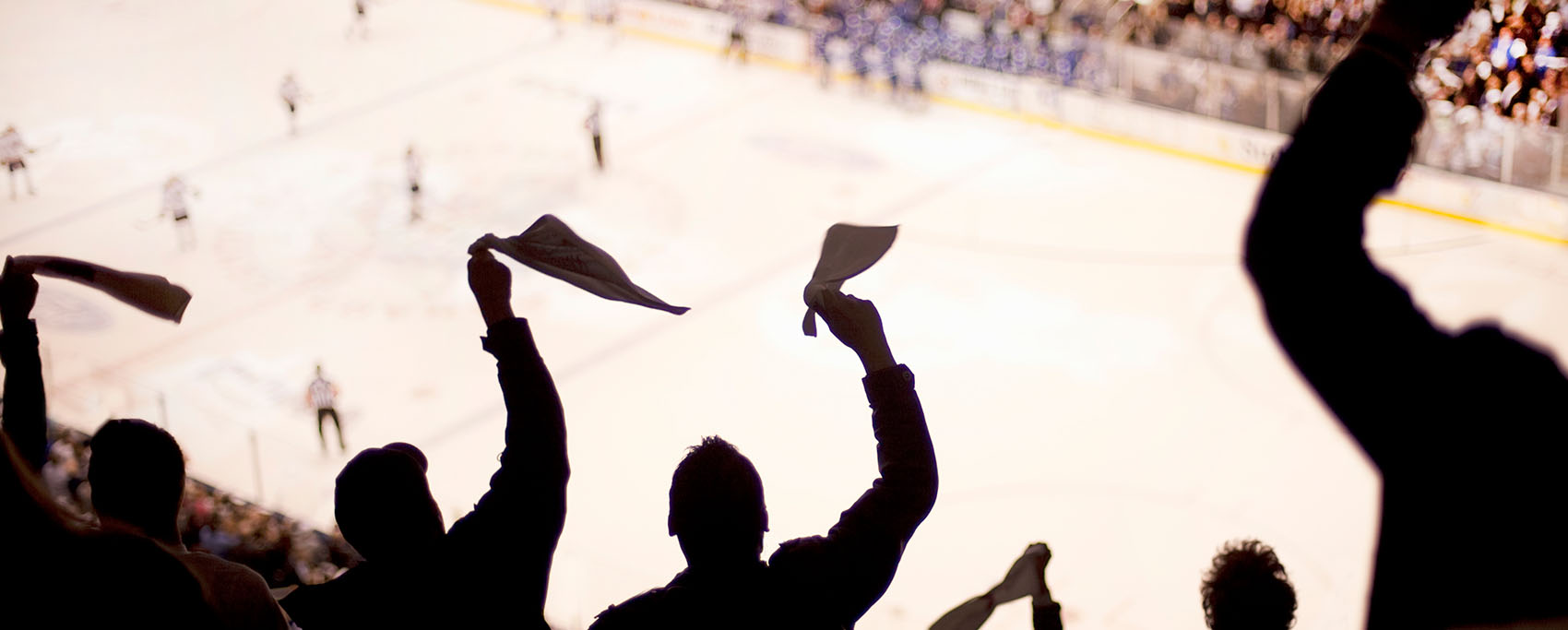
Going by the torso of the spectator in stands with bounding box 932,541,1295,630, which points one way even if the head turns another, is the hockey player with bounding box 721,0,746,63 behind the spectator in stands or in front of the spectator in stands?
in front

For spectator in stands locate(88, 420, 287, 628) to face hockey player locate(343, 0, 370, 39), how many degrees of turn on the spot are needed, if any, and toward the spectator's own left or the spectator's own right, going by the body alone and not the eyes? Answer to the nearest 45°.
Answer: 0° — they already face them

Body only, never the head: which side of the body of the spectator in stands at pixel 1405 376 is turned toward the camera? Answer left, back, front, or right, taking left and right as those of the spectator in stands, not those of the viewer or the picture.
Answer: back

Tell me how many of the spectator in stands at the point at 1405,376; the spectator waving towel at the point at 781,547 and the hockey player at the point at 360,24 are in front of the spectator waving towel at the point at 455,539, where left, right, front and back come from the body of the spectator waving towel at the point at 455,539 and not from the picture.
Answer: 1

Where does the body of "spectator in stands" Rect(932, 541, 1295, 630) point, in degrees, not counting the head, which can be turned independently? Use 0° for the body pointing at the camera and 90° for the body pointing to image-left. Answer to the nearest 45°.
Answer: approximately 180°

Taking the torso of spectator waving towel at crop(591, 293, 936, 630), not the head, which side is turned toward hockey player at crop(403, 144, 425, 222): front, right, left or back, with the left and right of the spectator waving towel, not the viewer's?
front

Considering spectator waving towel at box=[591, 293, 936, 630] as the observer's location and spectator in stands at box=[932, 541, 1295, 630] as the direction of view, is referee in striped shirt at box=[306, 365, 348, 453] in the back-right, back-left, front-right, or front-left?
back-left

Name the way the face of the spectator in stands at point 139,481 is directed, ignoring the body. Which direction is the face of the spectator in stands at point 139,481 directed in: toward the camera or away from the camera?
away from the camera

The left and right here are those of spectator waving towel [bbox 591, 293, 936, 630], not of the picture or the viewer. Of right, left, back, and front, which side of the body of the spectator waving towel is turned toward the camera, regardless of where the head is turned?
back

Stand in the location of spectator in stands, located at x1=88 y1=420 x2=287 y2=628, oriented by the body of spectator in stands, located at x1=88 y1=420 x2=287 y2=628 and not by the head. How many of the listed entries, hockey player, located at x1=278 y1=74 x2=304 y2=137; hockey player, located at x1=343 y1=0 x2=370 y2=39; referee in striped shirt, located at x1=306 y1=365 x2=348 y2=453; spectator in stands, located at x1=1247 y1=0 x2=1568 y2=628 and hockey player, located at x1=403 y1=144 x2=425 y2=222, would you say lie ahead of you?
4

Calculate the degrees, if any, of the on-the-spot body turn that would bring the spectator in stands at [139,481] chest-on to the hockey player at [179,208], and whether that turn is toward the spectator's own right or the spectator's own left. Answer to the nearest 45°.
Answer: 0° — they already face them

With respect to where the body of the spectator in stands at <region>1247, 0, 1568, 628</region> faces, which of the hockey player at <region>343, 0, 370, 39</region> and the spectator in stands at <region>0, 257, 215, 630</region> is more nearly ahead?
the hockey player

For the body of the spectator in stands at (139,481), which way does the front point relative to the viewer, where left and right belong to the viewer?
facing away from the viewer

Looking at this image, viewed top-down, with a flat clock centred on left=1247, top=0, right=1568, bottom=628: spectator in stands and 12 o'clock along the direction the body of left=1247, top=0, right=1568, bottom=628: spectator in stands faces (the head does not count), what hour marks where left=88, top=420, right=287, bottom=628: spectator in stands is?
left=88, top=420, right=287, bottom=628: spectator in stands is roughly at 9 o'clock from left=1247, top=0, right=1568, bottom=628: spectator in stands.

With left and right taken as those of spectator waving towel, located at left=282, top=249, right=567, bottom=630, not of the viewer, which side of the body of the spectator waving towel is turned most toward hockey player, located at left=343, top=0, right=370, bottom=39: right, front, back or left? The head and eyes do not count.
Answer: front

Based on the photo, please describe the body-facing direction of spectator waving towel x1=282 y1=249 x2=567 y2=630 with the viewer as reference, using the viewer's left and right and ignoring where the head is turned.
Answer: facing away from the viewer
